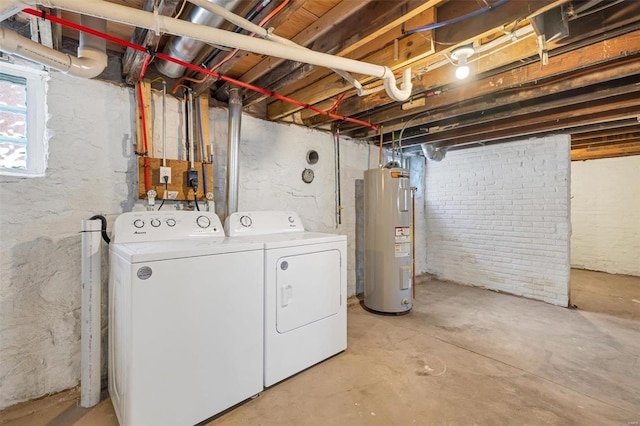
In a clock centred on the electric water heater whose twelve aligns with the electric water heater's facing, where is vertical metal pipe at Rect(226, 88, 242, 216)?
The vertical metal pipe is roughly at 3 o'clock from the electric water heater.

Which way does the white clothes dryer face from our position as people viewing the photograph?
facing the viewer and to the right of the viewer

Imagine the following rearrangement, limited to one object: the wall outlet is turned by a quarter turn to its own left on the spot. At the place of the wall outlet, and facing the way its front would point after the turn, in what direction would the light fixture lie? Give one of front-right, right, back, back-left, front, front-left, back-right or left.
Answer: front-right

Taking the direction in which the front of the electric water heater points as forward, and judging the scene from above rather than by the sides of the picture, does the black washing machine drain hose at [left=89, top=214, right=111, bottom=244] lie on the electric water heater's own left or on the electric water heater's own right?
on the electric water heater's own right

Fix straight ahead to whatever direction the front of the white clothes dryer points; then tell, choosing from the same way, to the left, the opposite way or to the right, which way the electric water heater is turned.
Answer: the same way

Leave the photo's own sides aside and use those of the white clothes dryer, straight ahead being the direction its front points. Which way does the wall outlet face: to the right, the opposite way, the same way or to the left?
the same way

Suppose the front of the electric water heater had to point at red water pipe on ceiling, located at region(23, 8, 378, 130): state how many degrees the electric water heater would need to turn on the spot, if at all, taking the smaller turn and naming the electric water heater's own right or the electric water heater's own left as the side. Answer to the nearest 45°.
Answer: approximately 90° to the electric water heater's own right

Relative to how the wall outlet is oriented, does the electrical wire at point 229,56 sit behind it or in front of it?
in front

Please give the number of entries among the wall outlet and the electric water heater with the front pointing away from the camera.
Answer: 0

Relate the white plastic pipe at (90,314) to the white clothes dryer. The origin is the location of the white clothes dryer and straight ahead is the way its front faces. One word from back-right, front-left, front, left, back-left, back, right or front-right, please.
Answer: back-right

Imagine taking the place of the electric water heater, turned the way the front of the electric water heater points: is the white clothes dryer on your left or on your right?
on your right

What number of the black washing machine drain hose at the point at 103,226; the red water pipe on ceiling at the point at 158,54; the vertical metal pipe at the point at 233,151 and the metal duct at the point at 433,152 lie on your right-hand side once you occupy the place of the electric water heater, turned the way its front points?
3

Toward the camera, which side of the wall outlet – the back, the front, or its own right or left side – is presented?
front

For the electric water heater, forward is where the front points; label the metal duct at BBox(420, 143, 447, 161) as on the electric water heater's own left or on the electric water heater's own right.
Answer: on the electric water heater's own left
